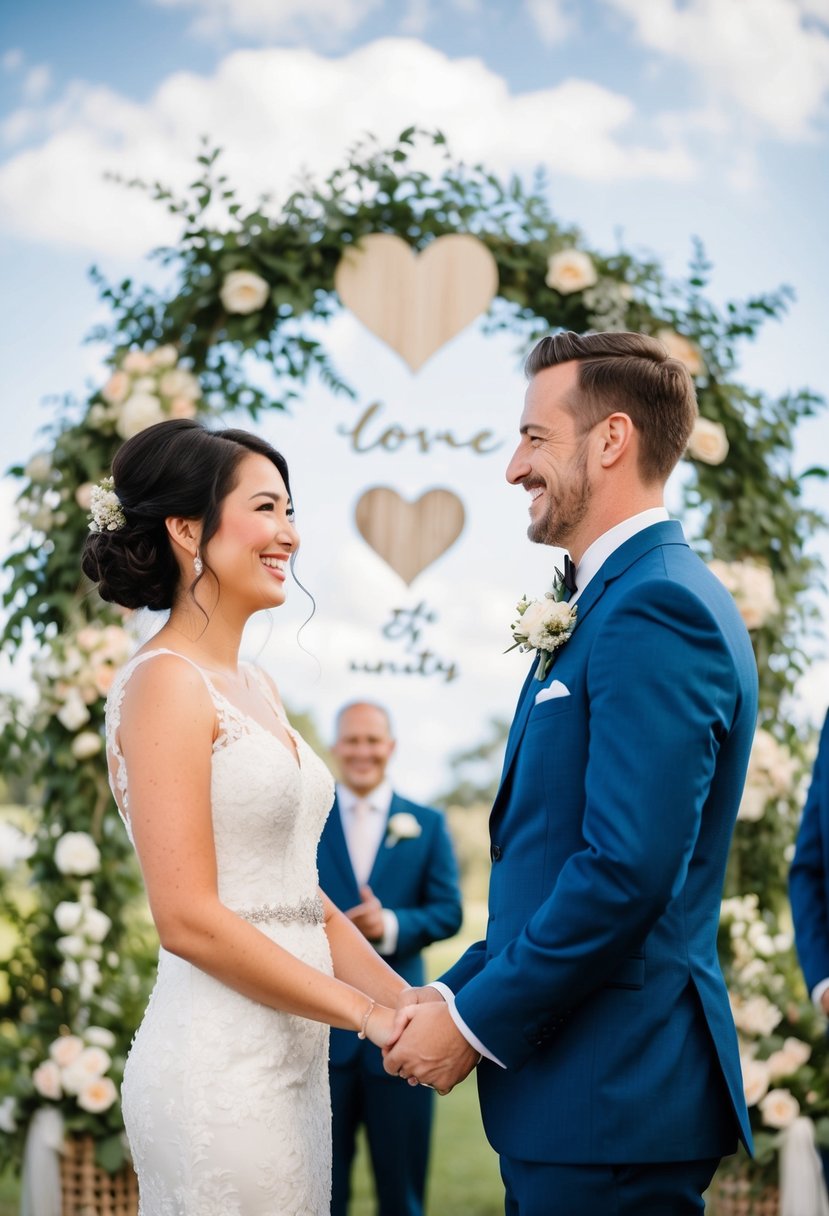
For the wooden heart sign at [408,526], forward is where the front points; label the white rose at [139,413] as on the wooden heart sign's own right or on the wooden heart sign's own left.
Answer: on the wooden heart sign's own right

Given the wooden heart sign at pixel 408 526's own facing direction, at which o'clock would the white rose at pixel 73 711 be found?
The white rose is roughly at 3 o'clock from the wooden heart sign.

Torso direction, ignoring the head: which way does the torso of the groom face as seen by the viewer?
to the viewer's left

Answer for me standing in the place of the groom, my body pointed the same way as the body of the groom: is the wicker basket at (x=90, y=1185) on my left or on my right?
on my right

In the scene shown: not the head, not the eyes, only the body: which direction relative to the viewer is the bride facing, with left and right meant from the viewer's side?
facing to the right of the viewer

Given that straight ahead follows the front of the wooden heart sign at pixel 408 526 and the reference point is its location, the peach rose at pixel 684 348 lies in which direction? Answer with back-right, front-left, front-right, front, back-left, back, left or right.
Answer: left

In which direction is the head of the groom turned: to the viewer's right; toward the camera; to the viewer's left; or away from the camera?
to the viewer's left

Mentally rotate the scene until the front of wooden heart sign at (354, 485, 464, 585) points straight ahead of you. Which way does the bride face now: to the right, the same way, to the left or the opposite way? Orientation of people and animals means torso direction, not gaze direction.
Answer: to the left

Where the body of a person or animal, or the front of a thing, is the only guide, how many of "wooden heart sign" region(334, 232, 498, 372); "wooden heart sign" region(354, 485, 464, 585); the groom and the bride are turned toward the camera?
2

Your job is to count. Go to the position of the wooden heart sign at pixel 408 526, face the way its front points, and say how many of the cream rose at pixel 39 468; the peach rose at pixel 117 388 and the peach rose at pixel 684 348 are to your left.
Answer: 1
